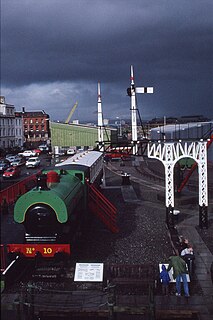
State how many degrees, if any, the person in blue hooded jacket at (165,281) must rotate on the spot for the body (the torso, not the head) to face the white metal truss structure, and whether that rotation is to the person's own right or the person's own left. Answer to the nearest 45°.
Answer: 0° — they already face it

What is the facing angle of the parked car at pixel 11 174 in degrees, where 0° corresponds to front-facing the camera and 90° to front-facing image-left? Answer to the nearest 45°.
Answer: approximately 45°

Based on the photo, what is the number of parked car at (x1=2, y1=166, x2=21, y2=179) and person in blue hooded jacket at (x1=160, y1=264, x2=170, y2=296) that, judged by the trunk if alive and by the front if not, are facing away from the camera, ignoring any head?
1

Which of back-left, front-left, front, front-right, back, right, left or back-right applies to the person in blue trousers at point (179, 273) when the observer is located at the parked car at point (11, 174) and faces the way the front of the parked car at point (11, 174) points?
front-left

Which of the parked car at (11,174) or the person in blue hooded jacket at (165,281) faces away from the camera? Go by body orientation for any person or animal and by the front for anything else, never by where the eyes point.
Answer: the person in blue hooded jacket

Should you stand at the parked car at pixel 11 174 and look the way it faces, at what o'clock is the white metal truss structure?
The white metal truss structure is roughly at 10 o'clock from the parked car.

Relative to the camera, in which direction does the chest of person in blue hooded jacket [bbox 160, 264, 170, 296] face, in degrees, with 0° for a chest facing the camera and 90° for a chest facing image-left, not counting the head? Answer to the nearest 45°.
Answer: approximately 180°

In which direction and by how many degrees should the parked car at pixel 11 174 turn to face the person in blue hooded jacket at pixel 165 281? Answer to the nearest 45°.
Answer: approximately 45° to its left

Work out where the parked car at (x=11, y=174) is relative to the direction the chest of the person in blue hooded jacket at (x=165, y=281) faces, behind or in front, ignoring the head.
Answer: in front
